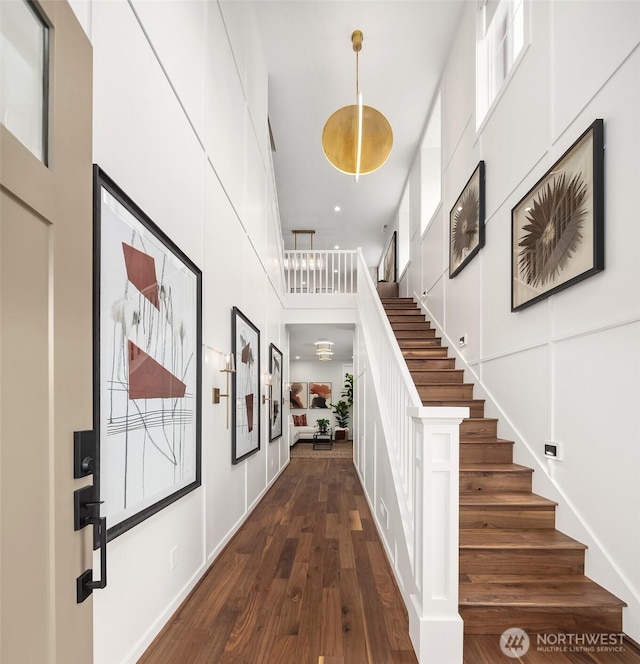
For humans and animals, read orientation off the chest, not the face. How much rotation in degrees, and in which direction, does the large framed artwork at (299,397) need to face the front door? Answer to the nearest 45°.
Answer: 0° — it already faces it

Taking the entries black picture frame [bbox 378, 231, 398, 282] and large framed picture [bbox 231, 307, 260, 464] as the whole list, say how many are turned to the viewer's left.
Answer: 1

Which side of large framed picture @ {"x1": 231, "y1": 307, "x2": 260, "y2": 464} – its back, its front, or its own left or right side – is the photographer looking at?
right

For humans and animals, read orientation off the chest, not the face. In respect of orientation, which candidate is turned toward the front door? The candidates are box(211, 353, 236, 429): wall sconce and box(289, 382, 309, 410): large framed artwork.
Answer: the large framed artwork

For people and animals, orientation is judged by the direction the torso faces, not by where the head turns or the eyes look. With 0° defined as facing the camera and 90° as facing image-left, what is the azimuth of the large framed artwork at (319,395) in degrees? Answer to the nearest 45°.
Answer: approximately 0°

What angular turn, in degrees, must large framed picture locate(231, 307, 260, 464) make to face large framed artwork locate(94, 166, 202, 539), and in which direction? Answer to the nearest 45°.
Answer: approximately 90° to its right

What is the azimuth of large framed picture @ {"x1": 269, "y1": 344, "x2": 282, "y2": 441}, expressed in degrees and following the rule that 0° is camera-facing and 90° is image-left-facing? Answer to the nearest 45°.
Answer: approximately 270°

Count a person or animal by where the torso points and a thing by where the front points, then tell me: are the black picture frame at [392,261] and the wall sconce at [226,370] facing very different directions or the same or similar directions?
very different directions

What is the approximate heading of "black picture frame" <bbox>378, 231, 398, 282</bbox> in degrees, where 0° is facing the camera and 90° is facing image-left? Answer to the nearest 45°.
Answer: approximately 90°

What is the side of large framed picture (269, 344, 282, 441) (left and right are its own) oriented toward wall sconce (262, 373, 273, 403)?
right

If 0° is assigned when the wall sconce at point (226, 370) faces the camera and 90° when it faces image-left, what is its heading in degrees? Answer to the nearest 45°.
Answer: approximately 270°

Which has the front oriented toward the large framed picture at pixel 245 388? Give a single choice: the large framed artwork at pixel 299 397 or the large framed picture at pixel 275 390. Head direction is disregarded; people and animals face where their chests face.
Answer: the large framed artwork

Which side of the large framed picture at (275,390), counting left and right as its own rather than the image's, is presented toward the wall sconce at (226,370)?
right
